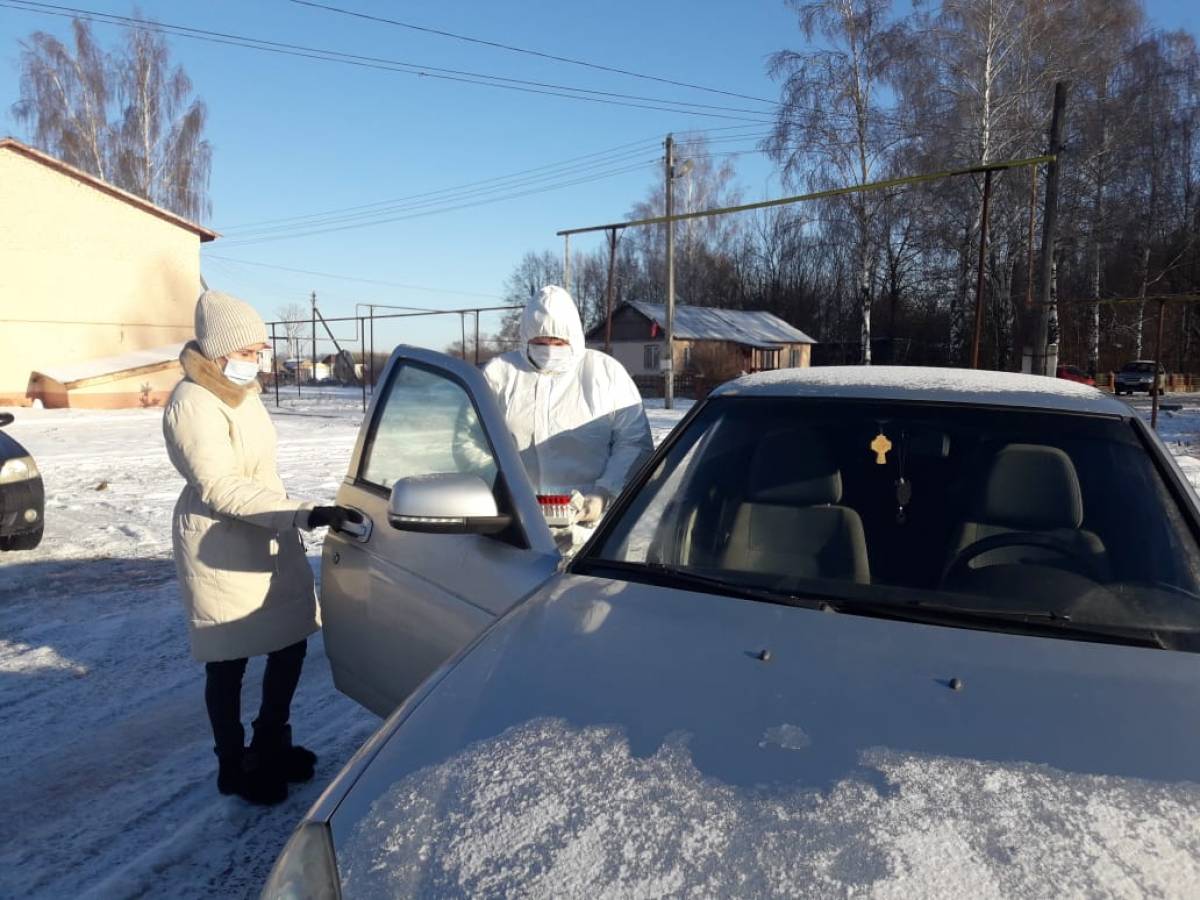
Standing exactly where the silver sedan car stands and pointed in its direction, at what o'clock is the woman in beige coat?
The woman in beige coat is roughly at 4 o'clock from the silver sedan car.

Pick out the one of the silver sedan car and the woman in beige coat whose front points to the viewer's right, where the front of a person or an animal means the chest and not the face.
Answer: the woman in beige coat

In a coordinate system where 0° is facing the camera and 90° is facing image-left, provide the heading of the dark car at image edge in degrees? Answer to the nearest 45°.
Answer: approximately 315°

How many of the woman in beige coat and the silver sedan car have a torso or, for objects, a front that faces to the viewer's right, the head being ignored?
1

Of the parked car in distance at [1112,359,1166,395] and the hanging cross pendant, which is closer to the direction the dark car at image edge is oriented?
the hanging cross pendant

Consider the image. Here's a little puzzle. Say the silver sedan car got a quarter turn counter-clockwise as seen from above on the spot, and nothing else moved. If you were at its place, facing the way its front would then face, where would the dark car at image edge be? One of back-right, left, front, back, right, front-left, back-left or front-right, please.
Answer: back-left

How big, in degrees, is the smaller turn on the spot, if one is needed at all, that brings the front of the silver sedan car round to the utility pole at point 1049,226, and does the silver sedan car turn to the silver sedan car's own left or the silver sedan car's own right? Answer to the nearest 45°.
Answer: approximately 180°

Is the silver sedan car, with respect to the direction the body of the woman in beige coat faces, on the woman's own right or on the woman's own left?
on the woman's own right

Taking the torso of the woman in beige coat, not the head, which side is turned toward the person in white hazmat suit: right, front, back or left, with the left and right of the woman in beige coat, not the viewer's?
front

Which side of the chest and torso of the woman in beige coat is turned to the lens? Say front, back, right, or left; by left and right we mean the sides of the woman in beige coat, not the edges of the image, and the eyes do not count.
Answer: right

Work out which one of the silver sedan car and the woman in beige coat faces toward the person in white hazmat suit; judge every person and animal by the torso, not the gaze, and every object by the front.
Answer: the woman in beige coat

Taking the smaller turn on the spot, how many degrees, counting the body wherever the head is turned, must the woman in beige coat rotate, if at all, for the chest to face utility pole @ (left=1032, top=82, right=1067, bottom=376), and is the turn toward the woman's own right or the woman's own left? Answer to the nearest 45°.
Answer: approximately 45° to the woman's own left

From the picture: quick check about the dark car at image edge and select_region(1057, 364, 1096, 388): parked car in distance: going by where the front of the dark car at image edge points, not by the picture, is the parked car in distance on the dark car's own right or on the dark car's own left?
on the dark car's own left
